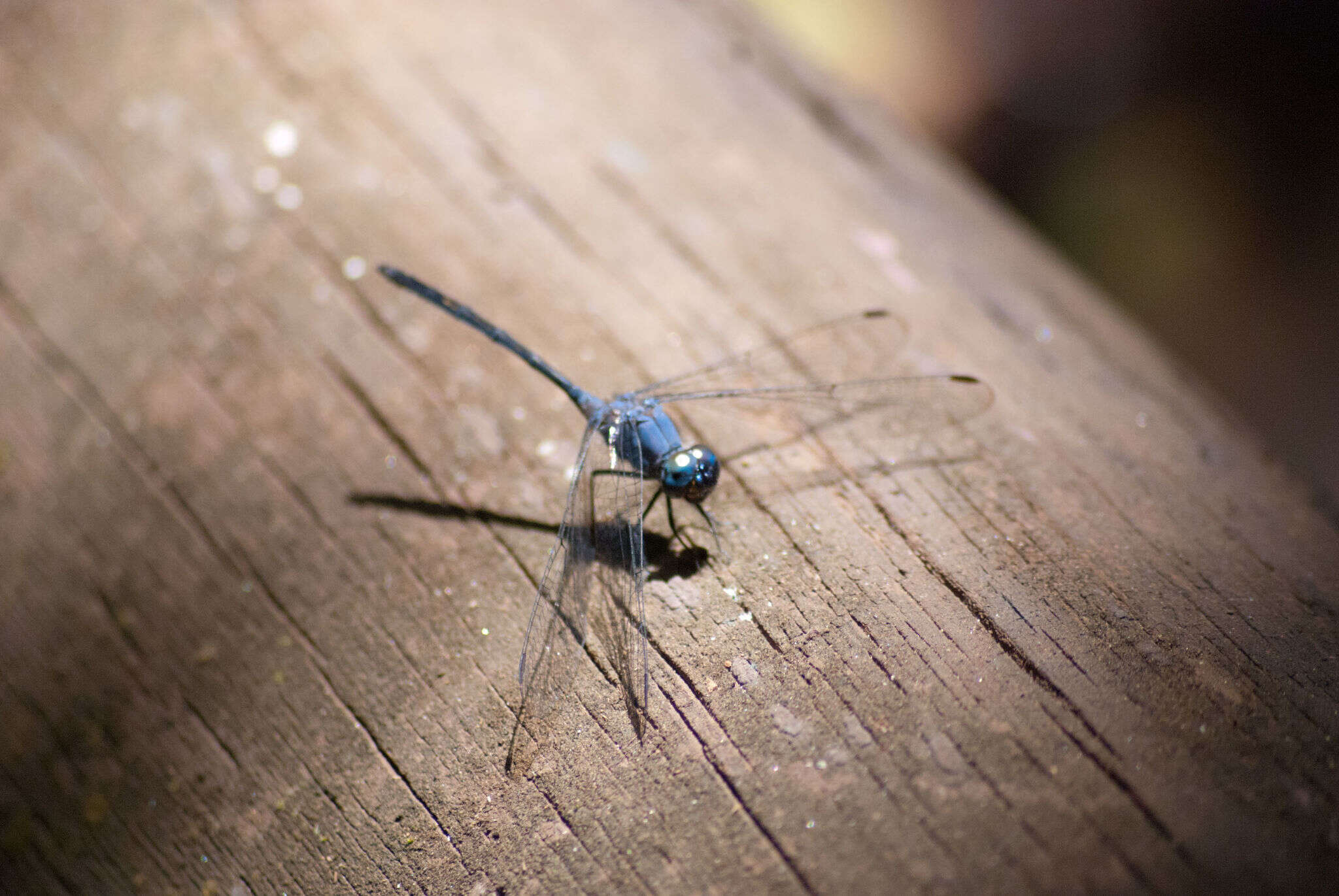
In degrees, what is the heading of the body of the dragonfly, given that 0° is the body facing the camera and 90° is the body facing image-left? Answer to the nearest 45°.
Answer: approximately 315°
